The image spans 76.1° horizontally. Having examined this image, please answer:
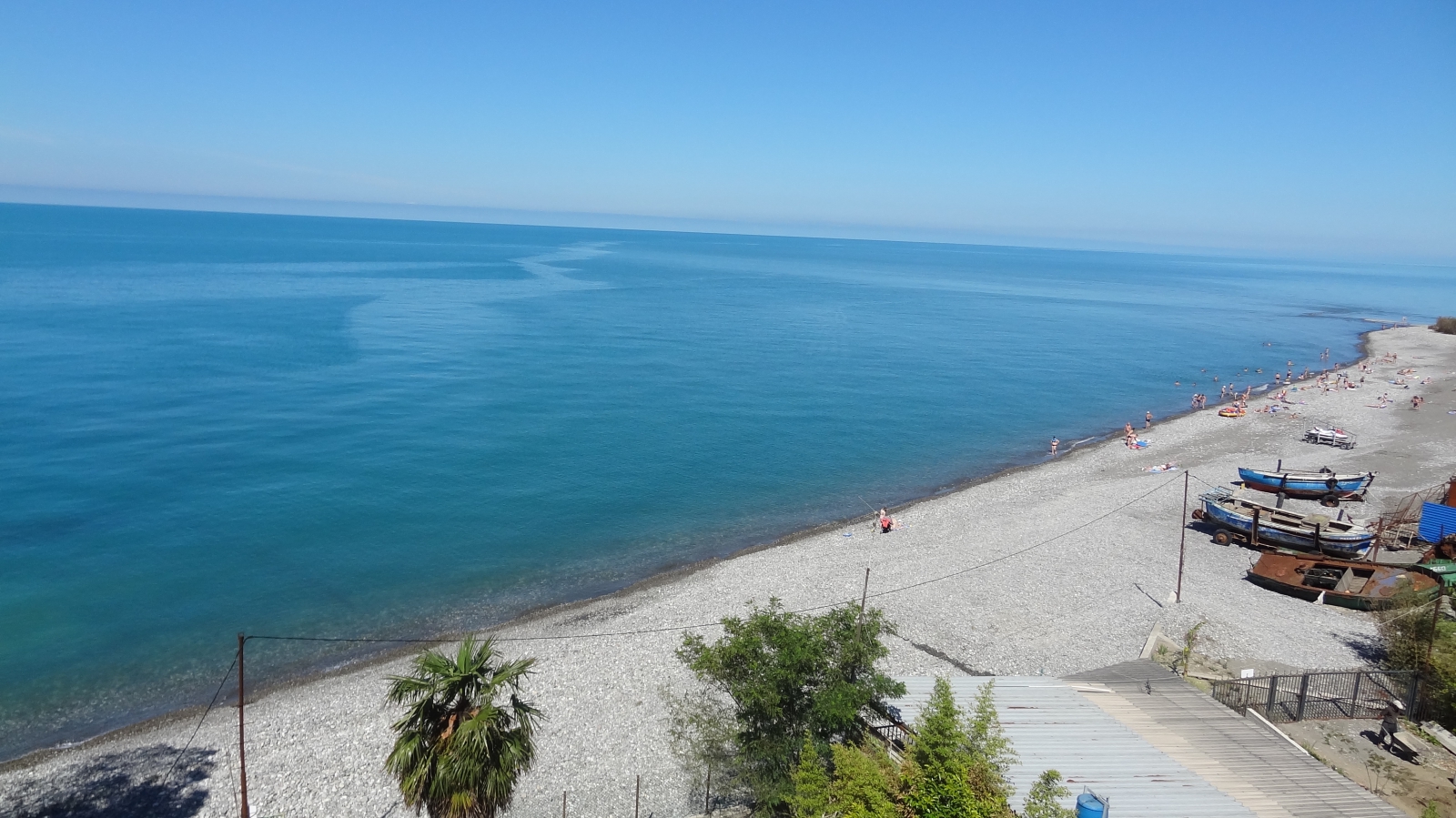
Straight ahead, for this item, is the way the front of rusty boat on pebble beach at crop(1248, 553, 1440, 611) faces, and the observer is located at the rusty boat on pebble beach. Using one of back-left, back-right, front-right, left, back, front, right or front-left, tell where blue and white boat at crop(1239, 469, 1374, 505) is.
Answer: right

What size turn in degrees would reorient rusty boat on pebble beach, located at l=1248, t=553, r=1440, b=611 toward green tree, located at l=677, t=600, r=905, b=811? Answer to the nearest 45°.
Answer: approximately 90° to its left

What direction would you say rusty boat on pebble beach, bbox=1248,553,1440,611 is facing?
to the viewer's left

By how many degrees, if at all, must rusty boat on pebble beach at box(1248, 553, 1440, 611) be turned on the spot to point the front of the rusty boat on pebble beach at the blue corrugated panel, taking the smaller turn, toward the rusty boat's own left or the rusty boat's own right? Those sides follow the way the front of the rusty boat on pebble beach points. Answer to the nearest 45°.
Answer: approximately 135° to the rusty boat's own right

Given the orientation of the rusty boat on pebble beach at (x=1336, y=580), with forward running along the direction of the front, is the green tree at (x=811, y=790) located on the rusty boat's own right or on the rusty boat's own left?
on the rusty boat's own left

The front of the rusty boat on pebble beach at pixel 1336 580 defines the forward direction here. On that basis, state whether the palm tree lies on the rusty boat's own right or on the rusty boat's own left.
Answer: on the rusty boat's own left

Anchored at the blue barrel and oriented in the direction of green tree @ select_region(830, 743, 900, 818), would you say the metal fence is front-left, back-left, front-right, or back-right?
back-right

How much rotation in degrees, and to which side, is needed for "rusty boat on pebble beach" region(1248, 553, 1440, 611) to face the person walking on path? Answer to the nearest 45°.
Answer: approximately 90° to its left

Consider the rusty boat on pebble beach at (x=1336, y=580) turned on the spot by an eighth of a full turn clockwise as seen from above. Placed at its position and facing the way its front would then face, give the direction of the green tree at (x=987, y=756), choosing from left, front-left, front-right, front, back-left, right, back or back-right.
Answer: back-left

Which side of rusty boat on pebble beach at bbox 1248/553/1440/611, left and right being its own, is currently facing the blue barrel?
left

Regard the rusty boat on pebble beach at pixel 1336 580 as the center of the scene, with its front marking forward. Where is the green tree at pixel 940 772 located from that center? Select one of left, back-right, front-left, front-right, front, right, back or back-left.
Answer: left
